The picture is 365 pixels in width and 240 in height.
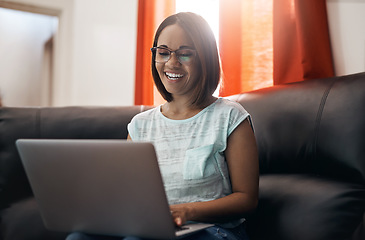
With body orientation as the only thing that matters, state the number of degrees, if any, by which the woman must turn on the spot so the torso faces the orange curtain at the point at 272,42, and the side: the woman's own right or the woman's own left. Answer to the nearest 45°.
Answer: approximately 180°

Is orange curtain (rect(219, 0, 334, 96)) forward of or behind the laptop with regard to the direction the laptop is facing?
forward

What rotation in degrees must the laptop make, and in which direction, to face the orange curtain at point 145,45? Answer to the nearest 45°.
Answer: approximately 45° to its left

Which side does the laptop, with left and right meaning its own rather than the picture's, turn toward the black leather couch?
front

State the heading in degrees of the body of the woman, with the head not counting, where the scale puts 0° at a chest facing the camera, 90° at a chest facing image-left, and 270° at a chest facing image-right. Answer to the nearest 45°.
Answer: approximately 45°

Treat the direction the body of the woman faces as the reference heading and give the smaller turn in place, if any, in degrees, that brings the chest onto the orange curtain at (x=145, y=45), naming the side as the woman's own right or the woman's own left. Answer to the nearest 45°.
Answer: approximately 135° to the woman's own right

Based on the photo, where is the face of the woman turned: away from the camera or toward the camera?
toward the camera

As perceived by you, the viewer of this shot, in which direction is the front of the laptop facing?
facing away from the viewer and to the right of the viewer
